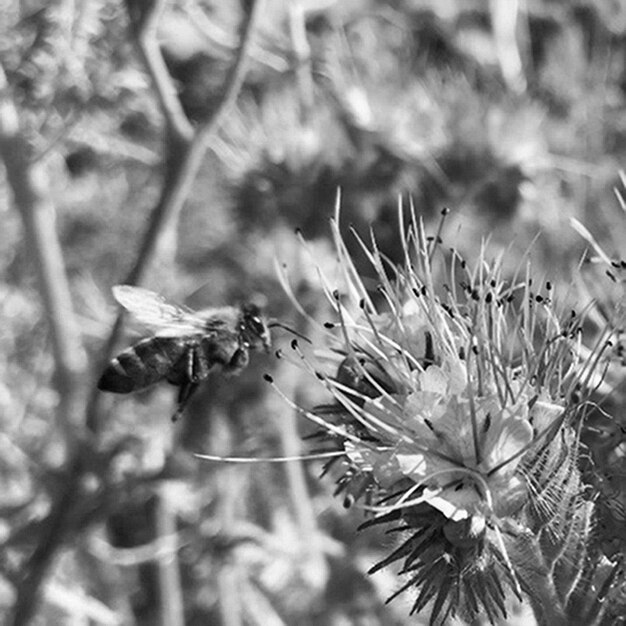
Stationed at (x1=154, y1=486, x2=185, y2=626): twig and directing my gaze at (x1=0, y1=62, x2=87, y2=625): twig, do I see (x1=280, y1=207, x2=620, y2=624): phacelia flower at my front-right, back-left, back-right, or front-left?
back-left

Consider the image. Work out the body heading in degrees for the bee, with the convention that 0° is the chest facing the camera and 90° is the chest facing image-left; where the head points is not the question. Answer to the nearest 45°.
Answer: approximately 270°

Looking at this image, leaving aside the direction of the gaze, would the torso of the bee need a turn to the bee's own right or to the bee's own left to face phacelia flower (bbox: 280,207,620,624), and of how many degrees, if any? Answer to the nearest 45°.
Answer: approximately 45° to the bee's own right

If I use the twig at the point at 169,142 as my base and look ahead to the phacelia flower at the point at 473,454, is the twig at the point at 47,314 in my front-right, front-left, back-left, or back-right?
back-right

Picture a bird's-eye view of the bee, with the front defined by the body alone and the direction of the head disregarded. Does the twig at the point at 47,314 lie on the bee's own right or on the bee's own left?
on the bee's own left
